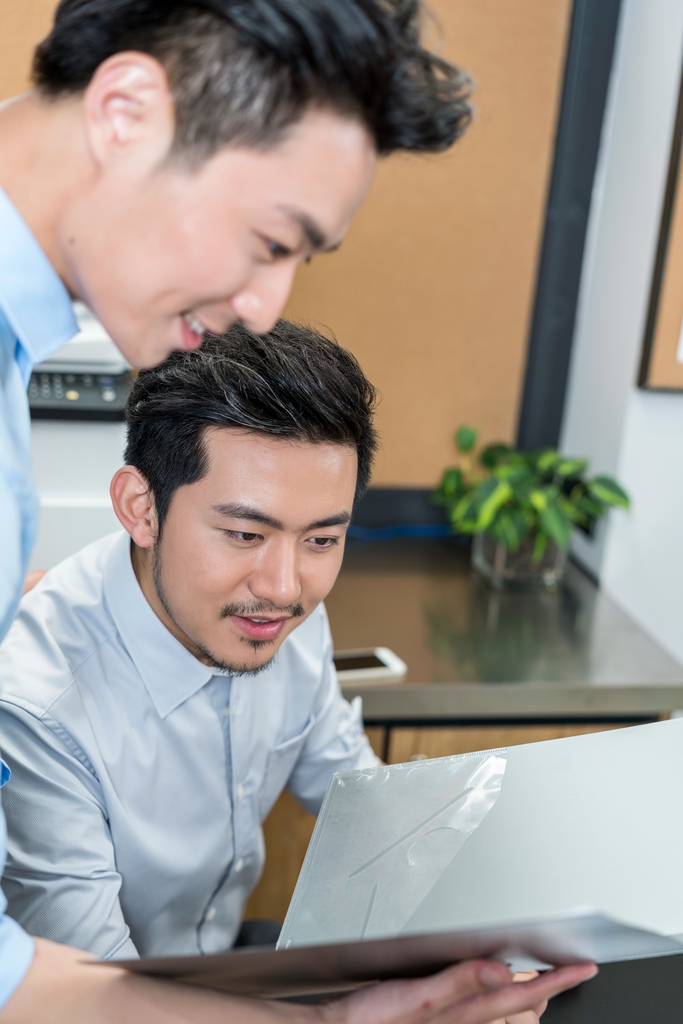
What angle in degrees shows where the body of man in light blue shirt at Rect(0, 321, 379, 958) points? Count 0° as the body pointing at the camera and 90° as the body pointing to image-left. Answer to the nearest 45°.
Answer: approximately 315°

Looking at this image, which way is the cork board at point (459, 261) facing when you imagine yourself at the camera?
facing the viewer

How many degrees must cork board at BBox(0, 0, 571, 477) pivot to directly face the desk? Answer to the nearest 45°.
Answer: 0° — it already faces it

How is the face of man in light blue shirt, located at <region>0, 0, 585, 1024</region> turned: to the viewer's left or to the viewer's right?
to the viewer's right

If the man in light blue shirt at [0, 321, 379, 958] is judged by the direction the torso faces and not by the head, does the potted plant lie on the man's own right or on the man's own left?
on the man's own left

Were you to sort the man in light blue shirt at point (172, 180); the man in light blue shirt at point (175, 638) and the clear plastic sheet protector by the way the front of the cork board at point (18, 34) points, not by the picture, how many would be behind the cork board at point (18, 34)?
0

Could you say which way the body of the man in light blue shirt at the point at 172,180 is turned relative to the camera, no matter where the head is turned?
to the viewer's right

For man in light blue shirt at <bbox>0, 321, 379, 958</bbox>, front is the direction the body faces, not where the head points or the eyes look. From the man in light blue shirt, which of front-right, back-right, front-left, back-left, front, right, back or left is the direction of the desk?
left

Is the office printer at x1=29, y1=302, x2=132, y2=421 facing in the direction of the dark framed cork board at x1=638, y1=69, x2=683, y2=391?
no

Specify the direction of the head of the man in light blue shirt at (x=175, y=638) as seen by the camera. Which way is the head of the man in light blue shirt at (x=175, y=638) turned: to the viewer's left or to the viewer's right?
to the viewer's right
